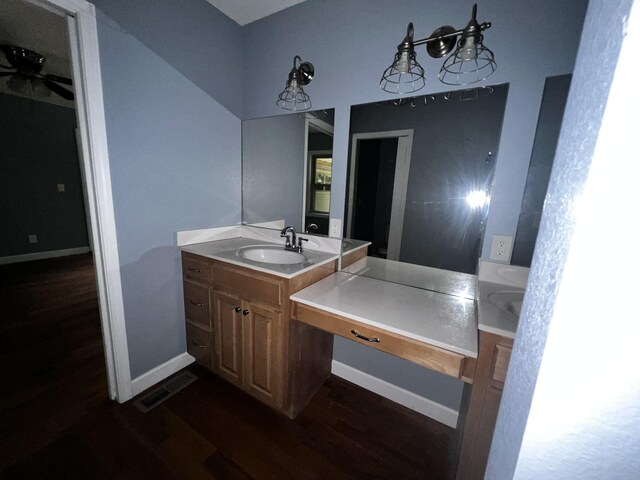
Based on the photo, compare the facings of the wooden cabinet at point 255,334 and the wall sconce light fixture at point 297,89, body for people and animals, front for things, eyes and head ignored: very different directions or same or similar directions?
same or similar directions

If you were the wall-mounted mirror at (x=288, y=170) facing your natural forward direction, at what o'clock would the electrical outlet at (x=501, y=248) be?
The electrical outlet is roughly at 9 o'clock from the wall-mounted mirror.

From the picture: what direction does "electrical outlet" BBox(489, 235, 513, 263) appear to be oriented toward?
toward the camera

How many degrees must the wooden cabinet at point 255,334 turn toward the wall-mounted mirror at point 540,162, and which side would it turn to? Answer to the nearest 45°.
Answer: approximately 135° to its left

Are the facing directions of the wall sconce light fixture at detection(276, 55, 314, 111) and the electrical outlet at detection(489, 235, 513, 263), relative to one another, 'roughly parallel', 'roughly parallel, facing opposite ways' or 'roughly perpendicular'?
roughly parallel

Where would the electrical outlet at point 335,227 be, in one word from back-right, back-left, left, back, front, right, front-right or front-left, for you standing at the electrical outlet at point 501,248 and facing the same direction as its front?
right

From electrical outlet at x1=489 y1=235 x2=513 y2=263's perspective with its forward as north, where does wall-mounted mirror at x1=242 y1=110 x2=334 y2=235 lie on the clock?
The wall-mounted mirror is roughly at 3 o'clock from the electrical outlet.

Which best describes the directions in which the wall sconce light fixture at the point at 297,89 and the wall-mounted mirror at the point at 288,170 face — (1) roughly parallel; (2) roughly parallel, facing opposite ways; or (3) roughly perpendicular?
roughly parallel

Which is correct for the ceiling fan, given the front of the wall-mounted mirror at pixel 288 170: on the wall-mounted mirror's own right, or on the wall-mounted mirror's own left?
on the wall-mounted mirror's own right
